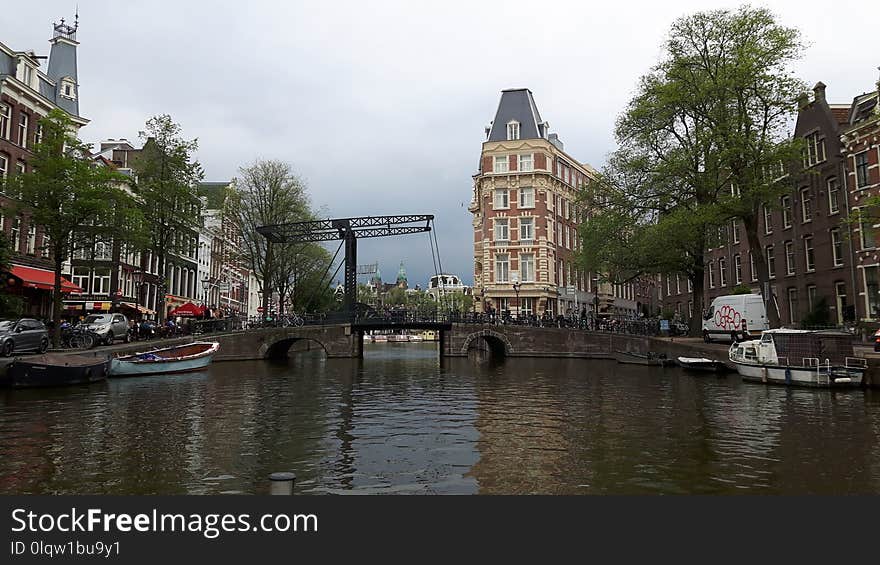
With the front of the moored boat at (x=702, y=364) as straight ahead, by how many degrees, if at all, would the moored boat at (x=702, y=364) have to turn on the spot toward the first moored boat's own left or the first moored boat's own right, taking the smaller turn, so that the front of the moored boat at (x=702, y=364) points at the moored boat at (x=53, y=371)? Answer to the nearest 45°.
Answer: approximately 45° to the first moored boat's own left

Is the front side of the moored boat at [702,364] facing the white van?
no

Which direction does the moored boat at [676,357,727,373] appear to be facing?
to the viewer's left

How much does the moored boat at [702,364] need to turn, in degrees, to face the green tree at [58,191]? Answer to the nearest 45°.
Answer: approximately 45° to its left

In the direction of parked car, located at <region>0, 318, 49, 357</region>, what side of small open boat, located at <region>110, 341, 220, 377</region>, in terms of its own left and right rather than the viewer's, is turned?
back

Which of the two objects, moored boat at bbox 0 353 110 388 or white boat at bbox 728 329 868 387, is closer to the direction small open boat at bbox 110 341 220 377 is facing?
the white boat

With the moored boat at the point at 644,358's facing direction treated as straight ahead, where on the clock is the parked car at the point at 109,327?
The parked car is roughly at 11 o'clock from the moored boat.

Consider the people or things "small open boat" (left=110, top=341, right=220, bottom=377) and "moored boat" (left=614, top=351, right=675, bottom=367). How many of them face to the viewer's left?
1

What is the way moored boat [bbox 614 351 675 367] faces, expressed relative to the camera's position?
facing to the left of the viewer

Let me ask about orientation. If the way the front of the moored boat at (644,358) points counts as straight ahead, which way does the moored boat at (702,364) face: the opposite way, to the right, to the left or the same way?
the same way

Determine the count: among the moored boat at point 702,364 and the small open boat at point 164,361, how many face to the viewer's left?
1

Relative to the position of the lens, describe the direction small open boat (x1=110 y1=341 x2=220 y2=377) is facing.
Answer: facing away from the viewer and to the right of the viewer
